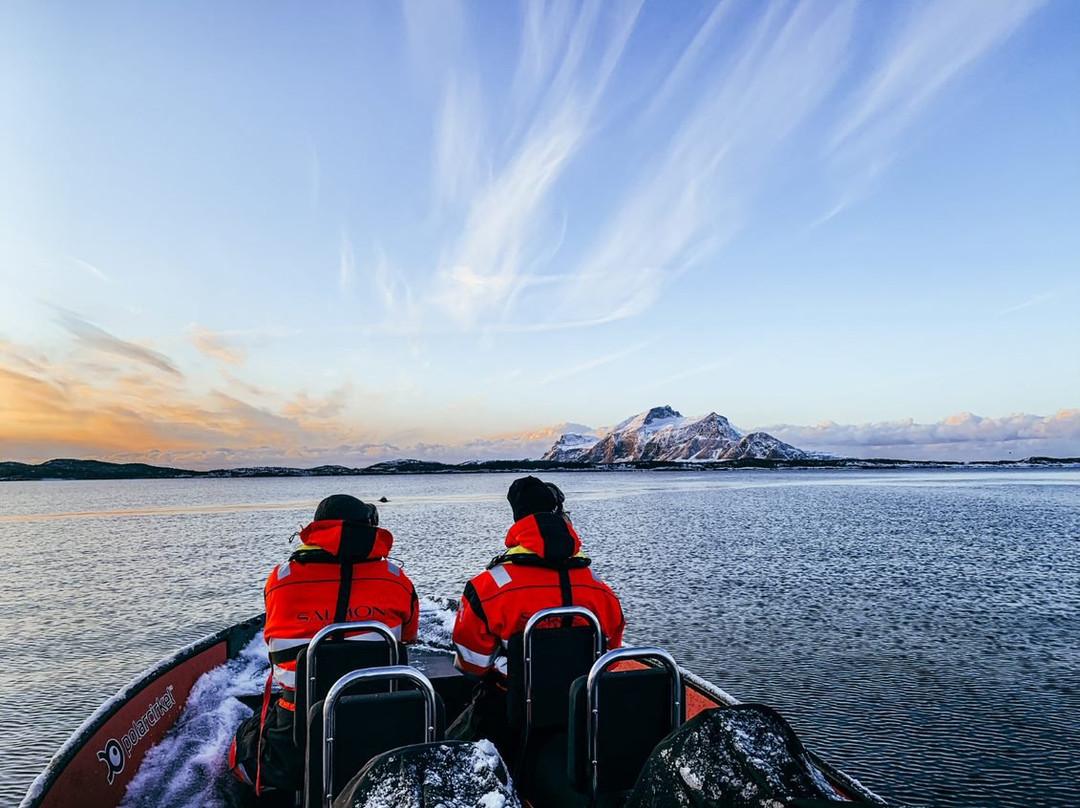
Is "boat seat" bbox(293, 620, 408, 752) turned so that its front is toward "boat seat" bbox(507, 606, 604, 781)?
no

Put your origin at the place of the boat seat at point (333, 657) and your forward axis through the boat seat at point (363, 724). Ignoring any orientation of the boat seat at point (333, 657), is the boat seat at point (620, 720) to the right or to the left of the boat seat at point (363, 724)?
left

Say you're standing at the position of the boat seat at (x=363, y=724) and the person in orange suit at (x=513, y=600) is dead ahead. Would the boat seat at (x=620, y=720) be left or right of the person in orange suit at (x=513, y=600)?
right

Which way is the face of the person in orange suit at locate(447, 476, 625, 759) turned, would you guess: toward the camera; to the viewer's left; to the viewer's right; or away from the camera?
away from the camera

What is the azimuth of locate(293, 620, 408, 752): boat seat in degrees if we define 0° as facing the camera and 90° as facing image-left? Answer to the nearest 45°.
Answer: approximately 180°

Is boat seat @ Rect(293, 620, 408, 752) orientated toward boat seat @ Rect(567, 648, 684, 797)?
no

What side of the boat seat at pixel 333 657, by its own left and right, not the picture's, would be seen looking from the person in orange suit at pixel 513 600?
right

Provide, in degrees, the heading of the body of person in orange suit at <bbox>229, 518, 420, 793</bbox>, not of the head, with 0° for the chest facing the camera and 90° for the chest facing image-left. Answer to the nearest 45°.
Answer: approximately 180°

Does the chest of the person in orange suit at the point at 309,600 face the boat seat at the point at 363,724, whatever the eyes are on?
no

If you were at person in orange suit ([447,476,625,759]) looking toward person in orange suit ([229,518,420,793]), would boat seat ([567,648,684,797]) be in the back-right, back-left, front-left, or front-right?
back-left

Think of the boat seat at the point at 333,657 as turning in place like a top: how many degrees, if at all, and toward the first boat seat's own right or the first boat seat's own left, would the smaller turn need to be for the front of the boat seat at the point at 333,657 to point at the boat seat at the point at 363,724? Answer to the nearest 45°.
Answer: approximately 180°

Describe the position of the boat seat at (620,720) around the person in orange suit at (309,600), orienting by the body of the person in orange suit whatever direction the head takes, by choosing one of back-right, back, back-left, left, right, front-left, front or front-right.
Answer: back-right
